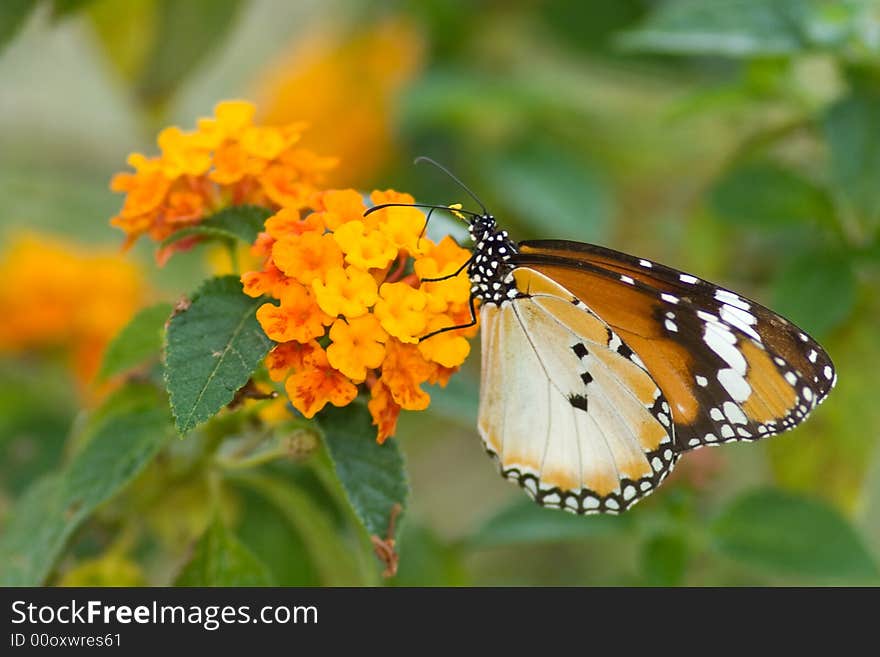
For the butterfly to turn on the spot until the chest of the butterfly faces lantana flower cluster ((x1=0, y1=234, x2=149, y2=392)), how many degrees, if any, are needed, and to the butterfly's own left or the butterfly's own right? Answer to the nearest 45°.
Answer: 0° — it already faces it

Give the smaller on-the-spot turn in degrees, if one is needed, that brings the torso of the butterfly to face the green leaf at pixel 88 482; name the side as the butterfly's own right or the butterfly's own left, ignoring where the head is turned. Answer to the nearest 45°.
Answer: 0° — it already faces it

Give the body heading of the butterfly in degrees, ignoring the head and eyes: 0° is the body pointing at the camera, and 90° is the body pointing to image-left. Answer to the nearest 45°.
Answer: approximately 90°
